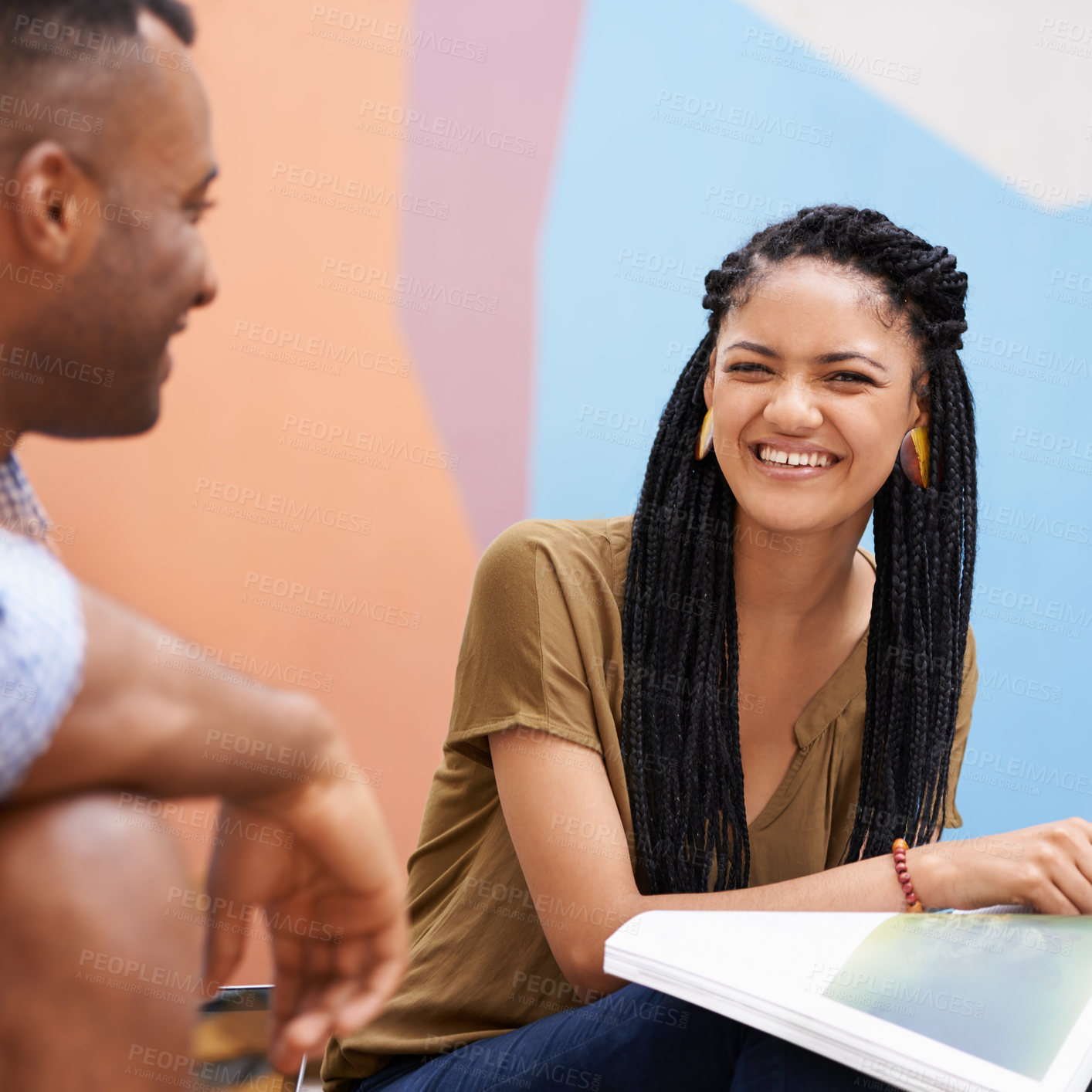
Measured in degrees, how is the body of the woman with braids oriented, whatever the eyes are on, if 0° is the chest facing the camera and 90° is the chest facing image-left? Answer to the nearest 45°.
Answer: approximately 315°

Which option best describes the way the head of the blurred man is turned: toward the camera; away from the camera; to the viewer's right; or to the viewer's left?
to the viewer's right

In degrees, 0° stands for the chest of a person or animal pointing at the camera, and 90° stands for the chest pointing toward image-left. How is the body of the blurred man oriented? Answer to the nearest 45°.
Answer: approximately 270°

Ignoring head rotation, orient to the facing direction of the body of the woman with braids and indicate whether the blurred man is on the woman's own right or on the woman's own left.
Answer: on the woman's own right
